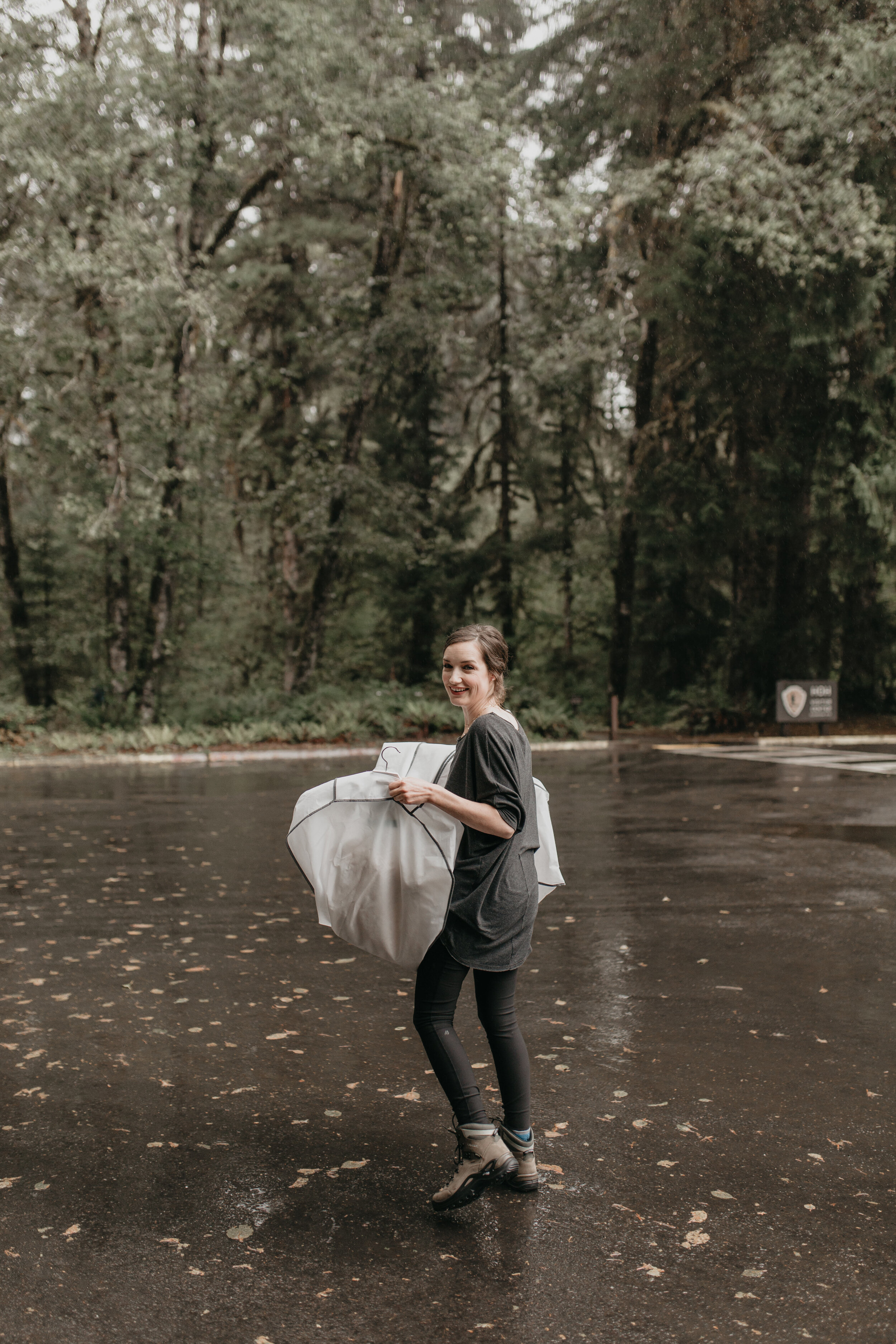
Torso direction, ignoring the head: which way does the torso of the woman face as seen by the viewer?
to the viewer's left

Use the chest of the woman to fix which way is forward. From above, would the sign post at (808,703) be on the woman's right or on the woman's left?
on the woman's right
